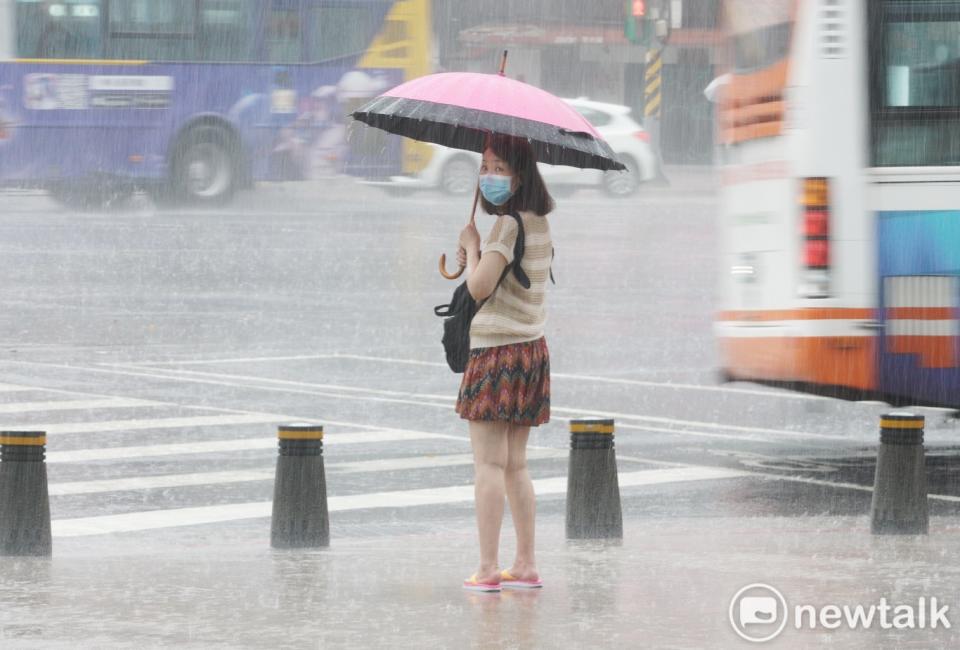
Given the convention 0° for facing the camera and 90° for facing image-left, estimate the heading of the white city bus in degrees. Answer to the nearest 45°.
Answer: approximately 225°

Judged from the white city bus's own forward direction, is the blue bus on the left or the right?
on its left

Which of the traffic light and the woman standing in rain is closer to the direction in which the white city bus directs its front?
the traffic light

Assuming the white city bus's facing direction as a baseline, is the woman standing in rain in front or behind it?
behind

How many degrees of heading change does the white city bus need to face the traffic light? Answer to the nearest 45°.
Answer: approximately 45° to its left

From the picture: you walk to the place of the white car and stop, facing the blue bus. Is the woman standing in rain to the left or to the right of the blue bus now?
left

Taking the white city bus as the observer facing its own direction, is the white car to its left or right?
on its left

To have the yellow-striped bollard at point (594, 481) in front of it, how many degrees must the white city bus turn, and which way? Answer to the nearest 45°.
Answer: approximately 180°

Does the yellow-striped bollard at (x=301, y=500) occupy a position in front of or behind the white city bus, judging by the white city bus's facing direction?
behind

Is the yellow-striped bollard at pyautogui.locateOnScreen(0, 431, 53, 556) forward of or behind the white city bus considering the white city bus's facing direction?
behind

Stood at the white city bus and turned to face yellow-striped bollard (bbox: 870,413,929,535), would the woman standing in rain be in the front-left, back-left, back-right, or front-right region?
front-right

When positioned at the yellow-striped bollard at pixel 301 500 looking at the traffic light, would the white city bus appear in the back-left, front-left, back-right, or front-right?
front-right
